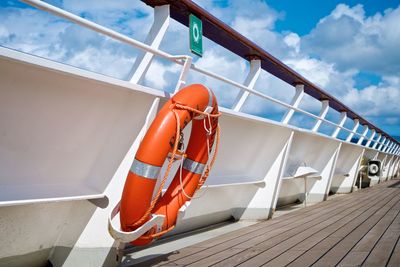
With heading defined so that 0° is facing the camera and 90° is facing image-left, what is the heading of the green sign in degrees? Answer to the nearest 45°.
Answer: approximately 315°
